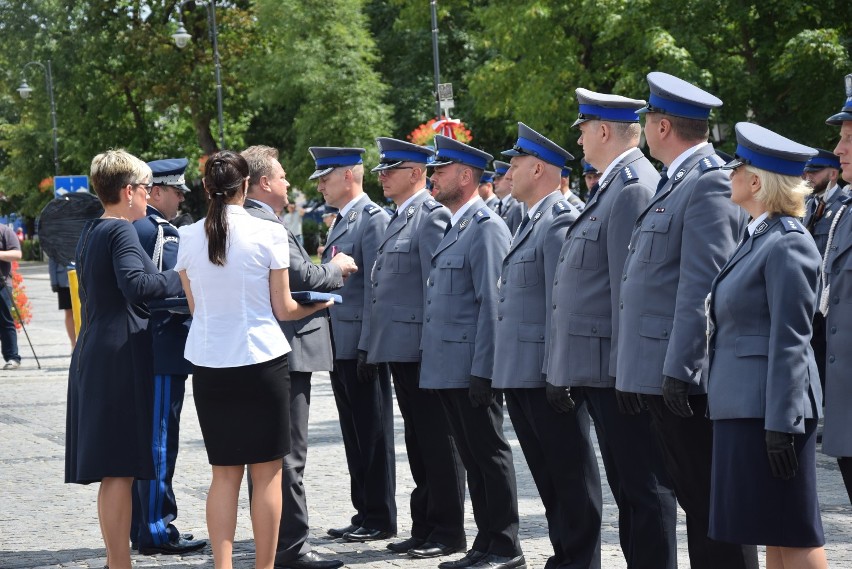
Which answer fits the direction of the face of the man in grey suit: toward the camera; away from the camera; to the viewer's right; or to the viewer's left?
to the viewer's right

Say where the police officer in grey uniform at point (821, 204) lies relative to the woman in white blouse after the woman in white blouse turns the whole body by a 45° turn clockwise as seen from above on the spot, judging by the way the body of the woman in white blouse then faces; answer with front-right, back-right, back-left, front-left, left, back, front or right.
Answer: front-left

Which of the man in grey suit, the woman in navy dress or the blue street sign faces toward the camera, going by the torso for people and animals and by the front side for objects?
the blue street sign

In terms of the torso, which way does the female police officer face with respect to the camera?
to the viewer's left

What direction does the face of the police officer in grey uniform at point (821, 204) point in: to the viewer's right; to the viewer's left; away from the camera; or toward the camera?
to the viewer's left

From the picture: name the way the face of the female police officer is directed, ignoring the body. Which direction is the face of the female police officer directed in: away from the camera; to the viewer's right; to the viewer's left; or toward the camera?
to the viewer's left

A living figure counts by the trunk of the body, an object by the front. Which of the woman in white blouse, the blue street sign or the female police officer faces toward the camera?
the blue street sign

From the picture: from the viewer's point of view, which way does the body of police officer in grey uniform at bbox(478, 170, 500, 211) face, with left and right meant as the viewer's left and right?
facing to the left of the viewer

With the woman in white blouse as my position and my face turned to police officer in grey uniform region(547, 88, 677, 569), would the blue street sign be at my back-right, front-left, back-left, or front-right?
back-left

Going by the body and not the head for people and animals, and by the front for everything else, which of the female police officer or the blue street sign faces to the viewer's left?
the female police officer

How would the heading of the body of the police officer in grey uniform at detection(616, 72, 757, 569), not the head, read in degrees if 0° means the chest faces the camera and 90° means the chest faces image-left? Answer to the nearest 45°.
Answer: approximately 45°

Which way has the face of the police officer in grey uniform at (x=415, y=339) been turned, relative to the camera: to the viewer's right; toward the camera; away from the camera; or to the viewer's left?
to the viewer's left
